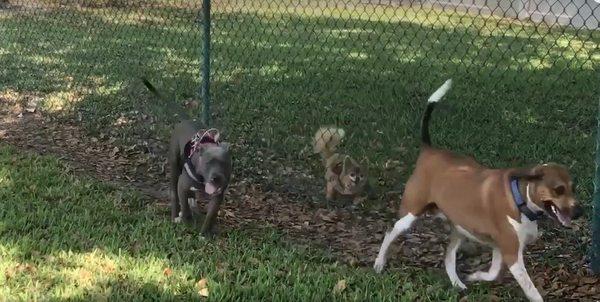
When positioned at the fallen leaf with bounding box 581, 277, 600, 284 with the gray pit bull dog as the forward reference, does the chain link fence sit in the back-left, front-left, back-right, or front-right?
front-right

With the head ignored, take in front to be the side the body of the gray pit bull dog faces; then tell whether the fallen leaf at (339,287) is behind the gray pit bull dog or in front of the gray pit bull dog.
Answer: in front

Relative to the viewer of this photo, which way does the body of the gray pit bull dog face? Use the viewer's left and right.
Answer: facing the viewer and to the right of the viewer

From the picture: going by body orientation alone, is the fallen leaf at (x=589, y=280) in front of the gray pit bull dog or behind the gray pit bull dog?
in front

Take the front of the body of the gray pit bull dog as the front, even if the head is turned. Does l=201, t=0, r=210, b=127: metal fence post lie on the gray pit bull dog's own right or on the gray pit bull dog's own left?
on the gray pit bull dog's own left

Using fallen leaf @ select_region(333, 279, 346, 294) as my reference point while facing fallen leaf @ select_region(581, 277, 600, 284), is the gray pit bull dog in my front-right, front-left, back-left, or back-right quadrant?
back-left

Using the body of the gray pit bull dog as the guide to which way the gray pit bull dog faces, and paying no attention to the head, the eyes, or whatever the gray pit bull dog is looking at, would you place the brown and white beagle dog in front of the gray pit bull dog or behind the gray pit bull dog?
in front
